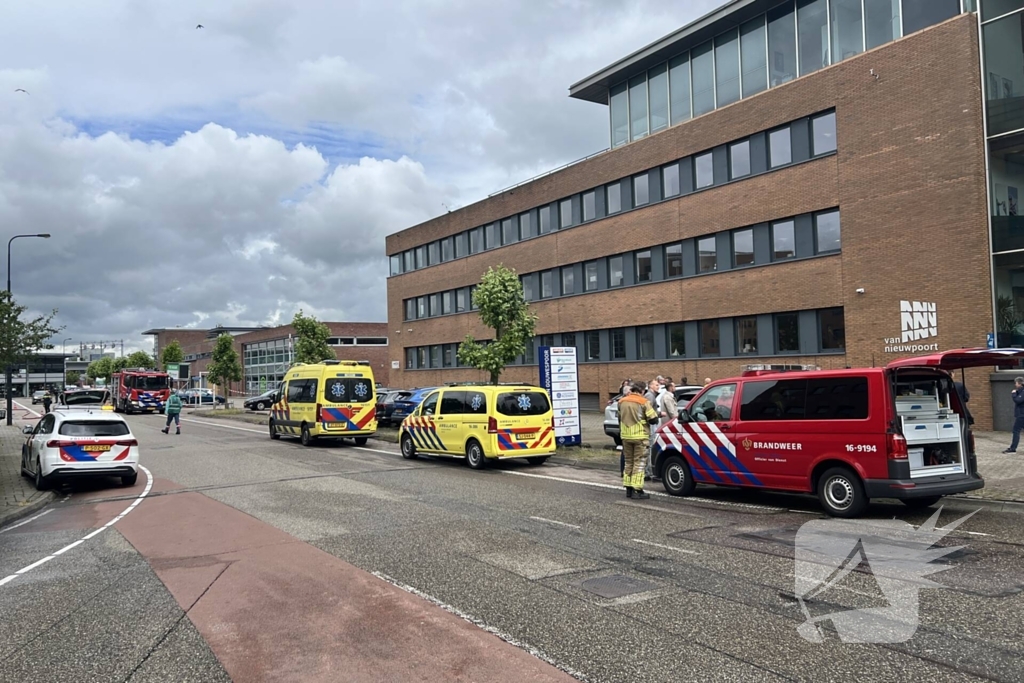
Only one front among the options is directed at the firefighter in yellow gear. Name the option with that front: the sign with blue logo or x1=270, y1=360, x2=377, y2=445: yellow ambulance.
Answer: the sign with blue logo

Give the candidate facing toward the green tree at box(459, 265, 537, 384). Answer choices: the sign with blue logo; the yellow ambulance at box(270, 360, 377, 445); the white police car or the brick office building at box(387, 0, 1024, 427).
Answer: the brick office building

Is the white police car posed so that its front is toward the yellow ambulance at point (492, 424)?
no

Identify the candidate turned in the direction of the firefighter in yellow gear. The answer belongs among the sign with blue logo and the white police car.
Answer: the sign with blue logo

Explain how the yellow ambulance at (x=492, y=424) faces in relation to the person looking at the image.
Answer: facing away from the viewer and to the left of the viewer

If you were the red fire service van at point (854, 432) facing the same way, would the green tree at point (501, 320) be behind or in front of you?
in front

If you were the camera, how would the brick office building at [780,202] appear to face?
facing the viewer and to the left of the viewer

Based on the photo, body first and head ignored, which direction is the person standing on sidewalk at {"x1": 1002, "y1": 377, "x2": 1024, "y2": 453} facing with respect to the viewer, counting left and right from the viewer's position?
facing to the left of the viewer

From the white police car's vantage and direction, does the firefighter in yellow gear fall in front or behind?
behind

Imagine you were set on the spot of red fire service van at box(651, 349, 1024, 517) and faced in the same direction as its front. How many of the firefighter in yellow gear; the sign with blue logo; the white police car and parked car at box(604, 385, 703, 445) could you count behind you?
0

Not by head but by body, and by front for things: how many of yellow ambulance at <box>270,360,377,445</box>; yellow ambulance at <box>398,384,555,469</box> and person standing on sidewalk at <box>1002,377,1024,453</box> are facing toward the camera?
0

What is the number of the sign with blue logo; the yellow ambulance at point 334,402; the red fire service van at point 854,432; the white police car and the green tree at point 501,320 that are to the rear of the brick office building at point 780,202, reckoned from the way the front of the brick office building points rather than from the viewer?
0

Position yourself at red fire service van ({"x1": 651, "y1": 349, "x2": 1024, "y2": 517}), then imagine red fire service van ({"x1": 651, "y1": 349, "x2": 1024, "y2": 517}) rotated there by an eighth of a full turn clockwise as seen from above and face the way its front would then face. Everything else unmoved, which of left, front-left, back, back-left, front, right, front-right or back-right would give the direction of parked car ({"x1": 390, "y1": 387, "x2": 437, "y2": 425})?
front-left

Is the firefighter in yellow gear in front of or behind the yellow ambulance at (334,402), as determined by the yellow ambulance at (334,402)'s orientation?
behind

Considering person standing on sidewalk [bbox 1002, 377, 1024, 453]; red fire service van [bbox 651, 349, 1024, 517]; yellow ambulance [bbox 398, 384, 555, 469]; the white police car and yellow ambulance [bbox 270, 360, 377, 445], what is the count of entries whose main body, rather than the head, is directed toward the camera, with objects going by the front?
0

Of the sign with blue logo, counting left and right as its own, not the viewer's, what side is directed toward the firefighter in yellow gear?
front

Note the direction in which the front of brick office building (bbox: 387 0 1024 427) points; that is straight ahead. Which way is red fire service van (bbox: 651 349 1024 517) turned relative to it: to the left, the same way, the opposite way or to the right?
to the right

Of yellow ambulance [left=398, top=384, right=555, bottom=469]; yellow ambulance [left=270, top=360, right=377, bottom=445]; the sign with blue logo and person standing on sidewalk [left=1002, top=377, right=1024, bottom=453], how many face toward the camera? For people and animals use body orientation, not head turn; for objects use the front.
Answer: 1

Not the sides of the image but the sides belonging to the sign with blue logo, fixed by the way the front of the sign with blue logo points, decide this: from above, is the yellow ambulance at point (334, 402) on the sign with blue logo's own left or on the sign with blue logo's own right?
on the sign with blue logo's own right

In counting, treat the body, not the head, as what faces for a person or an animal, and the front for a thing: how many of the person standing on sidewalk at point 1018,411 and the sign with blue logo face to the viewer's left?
1

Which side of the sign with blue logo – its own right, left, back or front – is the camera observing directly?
front
